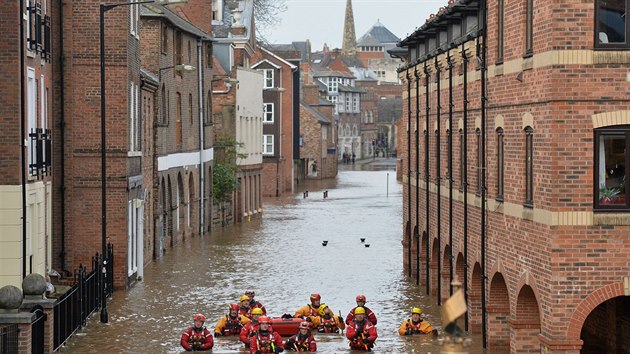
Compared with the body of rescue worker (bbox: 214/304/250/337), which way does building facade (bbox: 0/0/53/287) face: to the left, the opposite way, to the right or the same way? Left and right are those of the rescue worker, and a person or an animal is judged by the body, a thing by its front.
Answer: to the left

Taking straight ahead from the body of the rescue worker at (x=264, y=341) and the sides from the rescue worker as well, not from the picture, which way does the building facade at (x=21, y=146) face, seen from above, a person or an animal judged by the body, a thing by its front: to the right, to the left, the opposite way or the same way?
to the left

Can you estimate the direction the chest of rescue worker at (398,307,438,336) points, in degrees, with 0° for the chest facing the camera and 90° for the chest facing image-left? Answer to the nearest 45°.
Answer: approximately 0°

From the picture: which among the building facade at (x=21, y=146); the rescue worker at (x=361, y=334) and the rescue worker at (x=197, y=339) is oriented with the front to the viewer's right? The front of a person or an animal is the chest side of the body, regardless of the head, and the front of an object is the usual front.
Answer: the building facade

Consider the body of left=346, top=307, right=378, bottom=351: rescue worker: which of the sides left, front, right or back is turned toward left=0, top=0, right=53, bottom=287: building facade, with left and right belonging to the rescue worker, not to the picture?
right

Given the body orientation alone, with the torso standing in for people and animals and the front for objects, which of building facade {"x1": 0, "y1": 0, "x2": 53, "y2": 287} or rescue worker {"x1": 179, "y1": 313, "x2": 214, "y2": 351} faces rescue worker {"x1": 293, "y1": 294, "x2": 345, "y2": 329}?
the building facade

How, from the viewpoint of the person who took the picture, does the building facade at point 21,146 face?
facing to the right of the viewer
